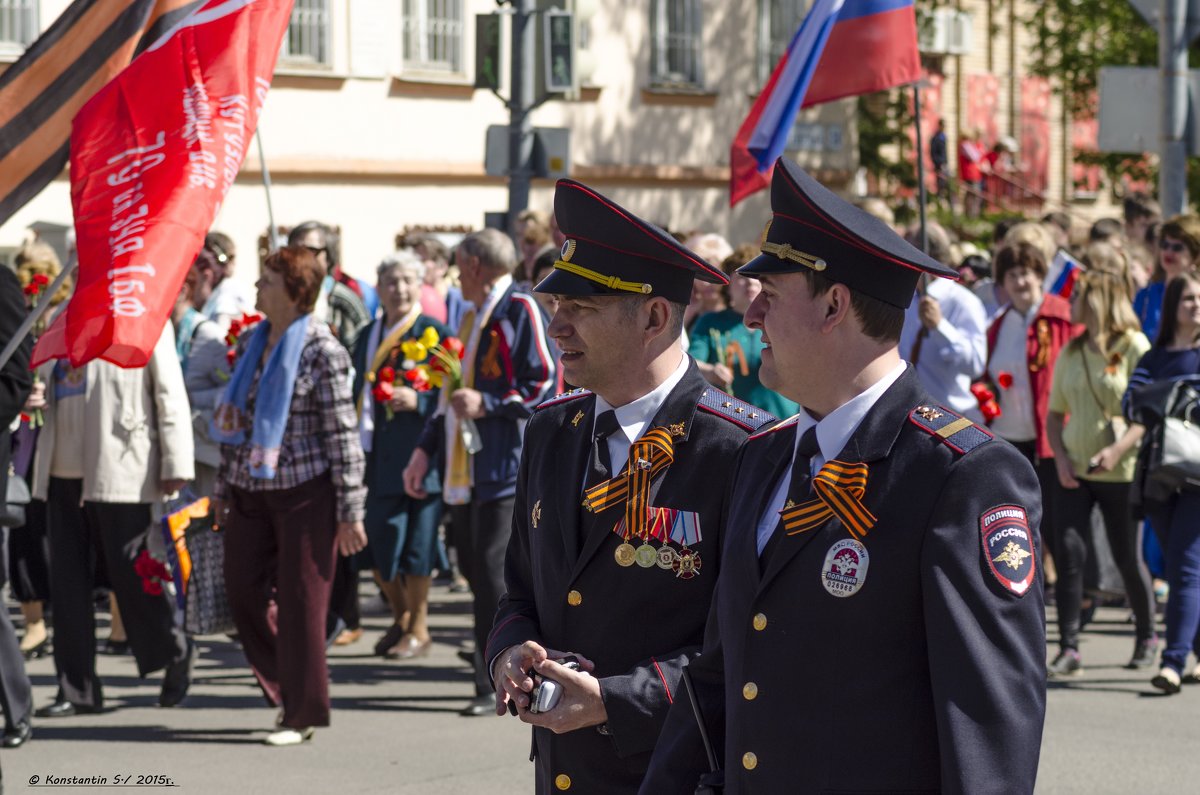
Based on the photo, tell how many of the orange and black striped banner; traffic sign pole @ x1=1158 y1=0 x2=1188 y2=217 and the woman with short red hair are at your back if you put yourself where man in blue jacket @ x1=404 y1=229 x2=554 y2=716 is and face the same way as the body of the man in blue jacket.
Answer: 1

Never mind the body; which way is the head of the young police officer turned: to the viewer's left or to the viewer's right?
to the viewer's left

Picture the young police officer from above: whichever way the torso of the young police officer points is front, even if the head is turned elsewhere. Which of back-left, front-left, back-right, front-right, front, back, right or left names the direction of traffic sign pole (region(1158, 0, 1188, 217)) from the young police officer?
back-right

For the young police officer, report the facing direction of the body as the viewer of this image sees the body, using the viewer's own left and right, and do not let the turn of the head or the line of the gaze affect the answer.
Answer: facing the viewer and to the left of the viewer

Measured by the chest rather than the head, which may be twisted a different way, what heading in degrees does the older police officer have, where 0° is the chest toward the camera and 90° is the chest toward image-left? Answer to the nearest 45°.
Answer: approximately 45°

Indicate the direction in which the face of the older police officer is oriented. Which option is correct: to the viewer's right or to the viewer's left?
to the viewer's left

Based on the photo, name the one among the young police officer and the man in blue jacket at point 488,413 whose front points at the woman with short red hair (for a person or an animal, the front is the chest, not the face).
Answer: the man in blue jacket

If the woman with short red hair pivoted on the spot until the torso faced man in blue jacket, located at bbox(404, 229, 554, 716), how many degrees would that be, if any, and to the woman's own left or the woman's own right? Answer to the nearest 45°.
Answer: approximately 180°

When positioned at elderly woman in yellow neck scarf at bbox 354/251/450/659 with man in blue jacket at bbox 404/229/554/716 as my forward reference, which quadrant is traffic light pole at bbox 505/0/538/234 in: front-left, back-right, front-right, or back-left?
back-left

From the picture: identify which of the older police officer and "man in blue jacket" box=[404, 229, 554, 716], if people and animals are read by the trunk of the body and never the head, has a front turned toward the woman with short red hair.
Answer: the man in blue jacket

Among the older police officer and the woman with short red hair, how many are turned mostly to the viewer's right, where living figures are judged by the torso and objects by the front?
0
